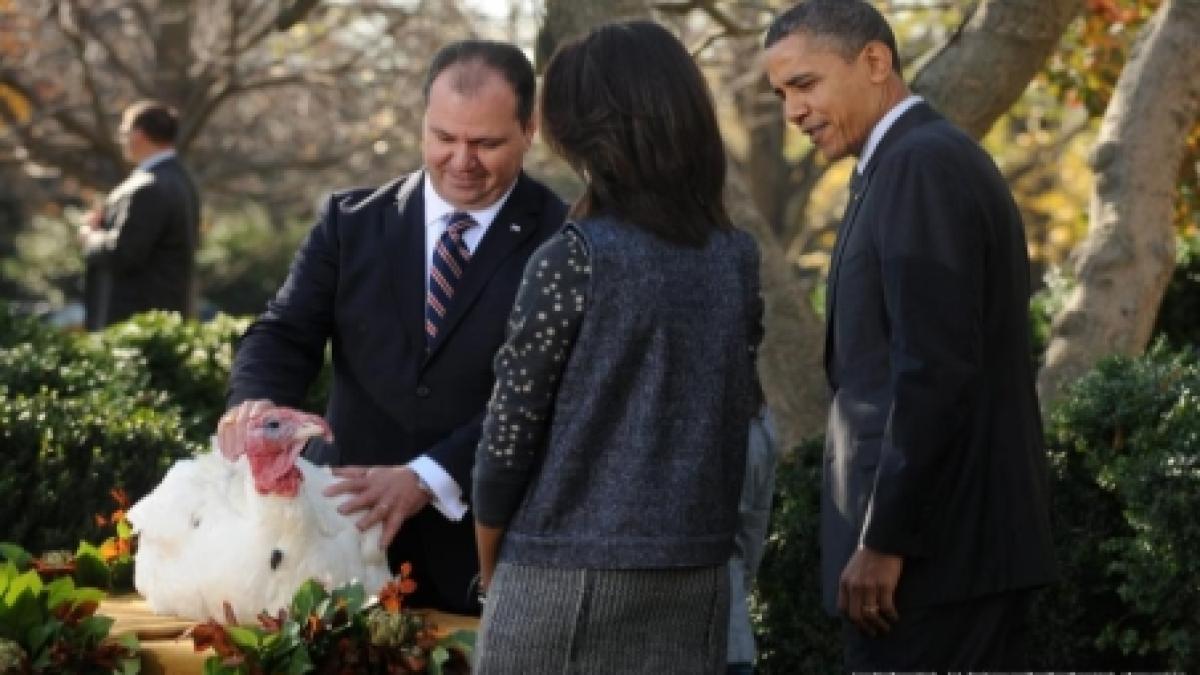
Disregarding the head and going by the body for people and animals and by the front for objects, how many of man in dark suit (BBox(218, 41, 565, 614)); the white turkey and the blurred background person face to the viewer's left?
1

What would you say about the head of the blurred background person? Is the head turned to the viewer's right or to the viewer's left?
to the viewer's left

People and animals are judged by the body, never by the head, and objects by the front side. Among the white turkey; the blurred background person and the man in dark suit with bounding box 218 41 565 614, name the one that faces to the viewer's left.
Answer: the blurred background person

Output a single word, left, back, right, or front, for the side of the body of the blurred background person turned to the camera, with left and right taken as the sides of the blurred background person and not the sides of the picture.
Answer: left

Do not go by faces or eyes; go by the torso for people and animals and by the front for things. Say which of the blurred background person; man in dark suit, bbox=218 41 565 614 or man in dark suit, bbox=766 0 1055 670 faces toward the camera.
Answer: man in dark suit, bbox=218 41 565 614

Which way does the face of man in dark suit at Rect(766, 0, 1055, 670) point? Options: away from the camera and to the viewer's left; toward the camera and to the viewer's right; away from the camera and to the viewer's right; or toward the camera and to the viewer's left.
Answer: toward the camera and to the viewer's left

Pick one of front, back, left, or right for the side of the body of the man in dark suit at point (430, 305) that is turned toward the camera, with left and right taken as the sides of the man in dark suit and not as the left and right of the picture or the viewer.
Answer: front

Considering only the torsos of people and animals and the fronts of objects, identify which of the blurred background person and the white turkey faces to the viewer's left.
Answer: the blurred background person

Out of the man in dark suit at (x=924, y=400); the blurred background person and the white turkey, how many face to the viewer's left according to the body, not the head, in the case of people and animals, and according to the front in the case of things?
2

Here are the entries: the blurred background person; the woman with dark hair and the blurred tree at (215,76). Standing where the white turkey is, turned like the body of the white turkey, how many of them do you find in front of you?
1

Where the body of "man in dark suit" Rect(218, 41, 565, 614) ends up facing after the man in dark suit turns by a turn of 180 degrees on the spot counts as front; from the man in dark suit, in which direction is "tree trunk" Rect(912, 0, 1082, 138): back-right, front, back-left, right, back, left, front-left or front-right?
front-right

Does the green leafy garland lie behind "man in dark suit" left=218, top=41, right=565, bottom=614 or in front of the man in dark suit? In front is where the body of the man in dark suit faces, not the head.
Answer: in front

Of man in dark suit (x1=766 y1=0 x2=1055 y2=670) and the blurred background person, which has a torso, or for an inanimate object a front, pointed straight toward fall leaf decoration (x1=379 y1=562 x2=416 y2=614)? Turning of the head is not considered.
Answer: the man in dark suit

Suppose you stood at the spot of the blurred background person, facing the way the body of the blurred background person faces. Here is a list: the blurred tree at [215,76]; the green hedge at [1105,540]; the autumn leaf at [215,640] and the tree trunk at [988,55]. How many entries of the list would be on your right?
1

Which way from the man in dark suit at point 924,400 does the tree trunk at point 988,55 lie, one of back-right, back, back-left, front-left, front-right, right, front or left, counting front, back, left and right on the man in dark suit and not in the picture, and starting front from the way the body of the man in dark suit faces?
right

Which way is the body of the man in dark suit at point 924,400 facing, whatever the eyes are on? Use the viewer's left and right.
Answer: facing to the left of the viewer

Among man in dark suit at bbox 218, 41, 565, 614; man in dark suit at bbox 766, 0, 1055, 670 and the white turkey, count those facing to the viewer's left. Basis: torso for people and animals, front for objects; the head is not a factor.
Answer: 1

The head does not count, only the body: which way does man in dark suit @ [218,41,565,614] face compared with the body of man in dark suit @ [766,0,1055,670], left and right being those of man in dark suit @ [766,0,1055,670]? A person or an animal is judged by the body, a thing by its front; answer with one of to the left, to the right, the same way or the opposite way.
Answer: to the left
